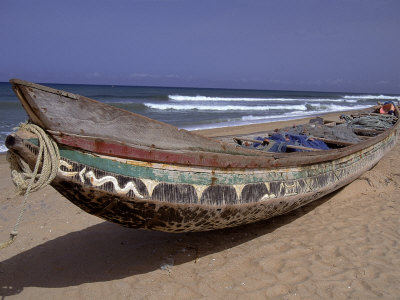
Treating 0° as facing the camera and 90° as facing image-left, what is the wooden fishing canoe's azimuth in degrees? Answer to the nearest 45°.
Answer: approximately 45°

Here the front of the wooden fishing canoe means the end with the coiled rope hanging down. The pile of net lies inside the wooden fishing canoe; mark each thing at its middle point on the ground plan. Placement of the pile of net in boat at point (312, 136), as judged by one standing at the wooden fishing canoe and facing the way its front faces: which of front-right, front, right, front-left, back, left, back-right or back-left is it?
back
